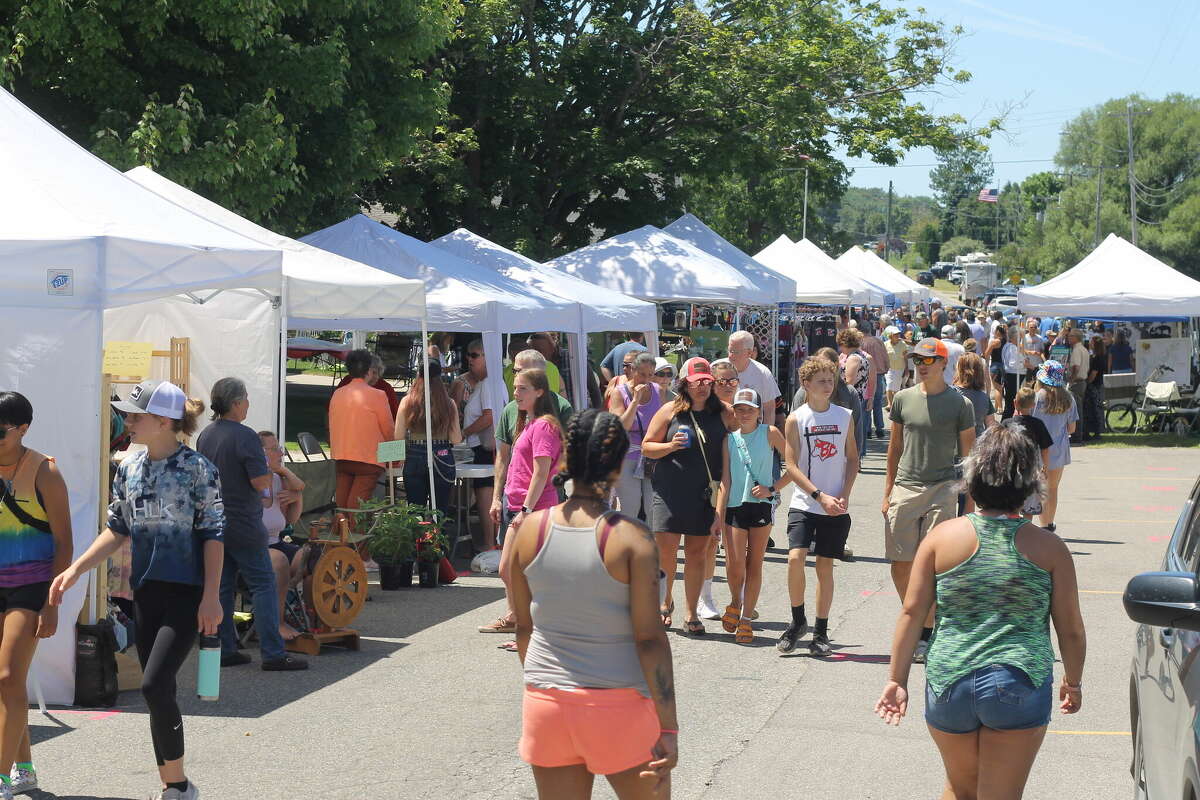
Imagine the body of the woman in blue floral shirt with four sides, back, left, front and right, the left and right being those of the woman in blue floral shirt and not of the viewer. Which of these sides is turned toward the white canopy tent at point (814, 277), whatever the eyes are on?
back

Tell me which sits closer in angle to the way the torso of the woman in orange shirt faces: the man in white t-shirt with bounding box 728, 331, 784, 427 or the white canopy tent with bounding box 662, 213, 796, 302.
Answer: the white canopy tent

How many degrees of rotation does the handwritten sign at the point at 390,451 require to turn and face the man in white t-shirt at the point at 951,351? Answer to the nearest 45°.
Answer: approximately 135° to its left

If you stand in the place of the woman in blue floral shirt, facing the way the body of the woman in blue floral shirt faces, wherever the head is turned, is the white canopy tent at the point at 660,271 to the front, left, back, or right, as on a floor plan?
back

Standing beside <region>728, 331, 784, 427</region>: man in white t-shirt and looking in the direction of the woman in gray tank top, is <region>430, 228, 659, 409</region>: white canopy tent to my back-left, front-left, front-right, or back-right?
back-right

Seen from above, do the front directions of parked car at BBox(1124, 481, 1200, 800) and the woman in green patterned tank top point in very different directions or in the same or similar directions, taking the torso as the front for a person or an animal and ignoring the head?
same or similar directions

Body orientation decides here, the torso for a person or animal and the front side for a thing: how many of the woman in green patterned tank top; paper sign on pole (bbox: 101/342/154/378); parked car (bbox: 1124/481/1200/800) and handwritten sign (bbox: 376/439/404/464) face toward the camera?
2

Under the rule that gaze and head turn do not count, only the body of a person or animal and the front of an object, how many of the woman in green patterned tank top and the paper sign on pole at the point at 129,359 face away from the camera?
1

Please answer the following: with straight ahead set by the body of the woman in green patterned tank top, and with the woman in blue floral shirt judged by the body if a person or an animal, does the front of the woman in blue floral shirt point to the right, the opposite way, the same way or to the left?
the opposite way

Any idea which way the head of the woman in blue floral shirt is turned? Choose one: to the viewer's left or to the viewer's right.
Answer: to the viewer's left

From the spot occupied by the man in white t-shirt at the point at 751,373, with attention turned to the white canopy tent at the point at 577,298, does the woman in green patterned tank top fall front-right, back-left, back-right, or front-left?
back-left

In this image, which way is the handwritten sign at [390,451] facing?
toward the camera

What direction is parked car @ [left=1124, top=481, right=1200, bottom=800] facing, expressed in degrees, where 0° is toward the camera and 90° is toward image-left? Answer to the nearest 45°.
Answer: approximately 180°

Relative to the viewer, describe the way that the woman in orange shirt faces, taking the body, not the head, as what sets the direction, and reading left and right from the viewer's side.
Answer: facing away from the viewer

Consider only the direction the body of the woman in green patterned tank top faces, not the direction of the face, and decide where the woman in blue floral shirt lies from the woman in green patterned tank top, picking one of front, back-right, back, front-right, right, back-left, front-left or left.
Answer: left

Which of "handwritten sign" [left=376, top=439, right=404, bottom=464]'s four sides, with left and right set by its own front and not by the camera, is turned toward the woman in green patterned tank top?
front

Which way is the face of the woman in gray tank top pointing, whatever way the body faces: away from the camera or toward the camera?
away from the camera

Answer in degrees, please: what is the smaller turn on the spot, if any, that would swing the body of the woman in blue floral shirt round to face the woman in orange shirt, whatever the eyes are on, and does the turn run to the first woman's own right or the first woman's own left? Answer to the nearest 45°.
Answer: approximately 135° to the first woman's own right

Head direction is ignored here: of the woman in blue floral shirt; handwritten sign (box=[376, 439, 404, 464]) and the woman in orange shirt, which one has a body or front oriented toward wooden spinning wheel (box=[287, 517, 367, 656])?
the handwritten sign

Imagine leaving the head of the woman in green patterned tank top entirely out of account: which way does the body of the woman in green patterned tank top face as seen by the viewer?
away from the camera

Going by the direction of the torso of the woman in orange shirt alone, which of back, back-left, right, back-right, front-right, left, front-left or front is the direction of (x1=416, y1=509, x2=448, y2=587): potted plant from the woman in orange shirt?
back-right

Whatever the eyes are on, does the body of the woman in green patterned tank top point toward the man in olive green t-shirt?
yes
